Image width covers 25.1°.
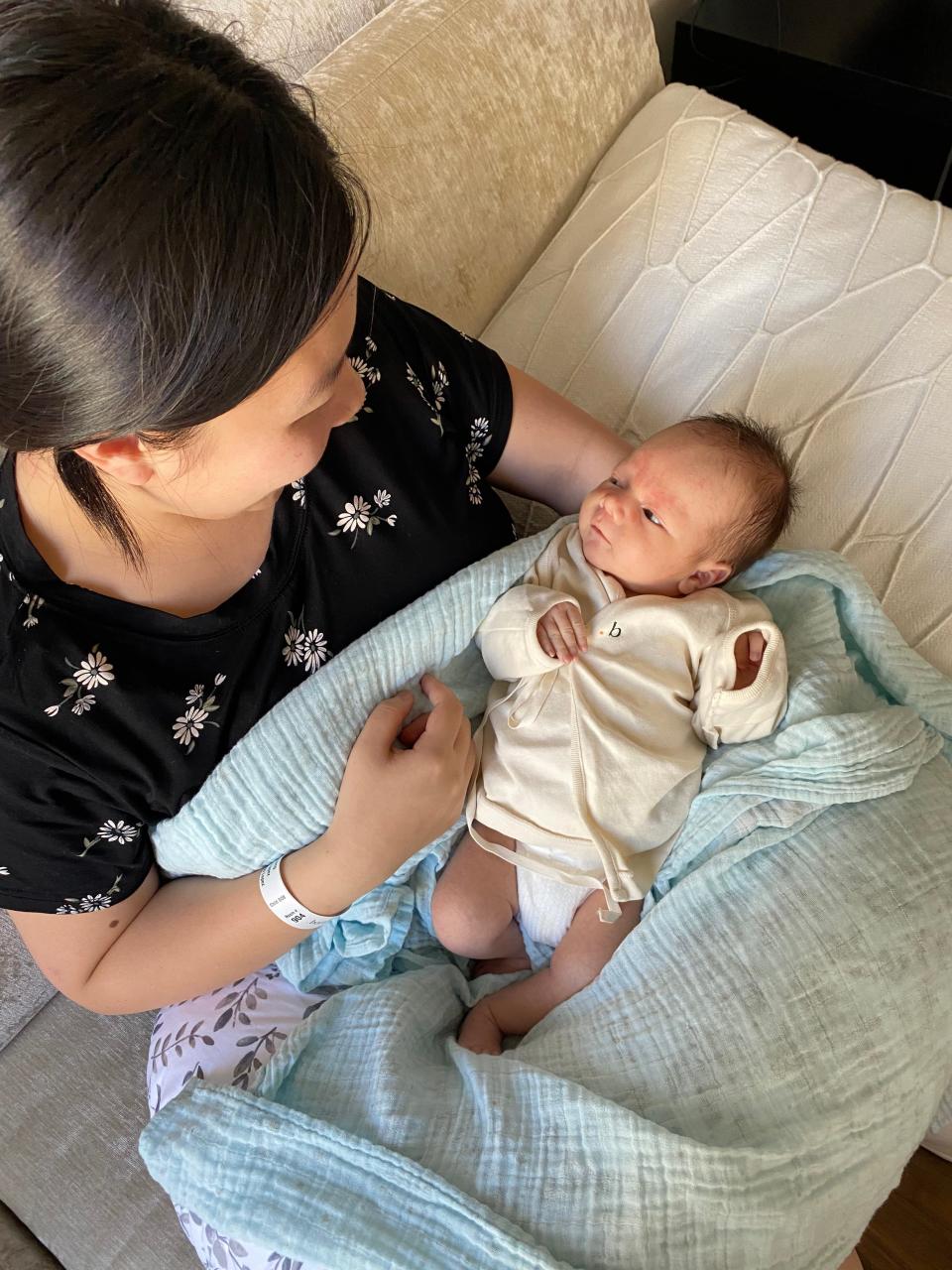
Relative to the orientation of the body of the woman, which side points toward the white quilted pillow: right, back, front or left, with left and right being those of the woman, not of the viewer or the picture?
left

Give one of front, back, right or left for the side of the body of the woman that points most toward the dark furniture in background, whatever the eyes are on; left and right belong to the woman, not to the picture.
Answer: left

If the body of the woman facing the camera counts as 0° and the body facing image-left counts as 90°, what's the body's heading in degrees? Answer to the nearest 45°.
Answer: approximately 315°

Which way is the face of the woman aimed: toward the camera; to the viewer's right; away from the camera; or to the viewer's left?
to the viewer's right
